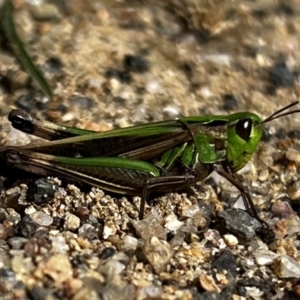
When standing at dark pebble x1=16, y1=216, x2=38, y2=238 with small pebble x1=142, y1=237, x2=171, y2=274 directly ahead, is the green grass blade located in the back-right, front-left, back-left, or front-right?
back-left

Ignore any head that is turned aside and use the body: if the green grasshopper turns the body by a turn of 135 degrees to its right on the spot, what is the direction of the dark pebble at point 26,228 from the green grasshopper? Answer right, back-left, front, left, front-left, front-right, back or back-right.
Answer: front

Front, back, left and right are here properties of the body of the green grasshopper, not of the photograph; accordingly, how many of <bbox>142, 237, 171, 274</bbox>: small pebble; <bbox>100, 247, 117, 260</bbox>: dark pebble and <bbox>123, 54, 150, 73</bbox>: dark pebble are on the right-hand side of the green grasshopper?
2

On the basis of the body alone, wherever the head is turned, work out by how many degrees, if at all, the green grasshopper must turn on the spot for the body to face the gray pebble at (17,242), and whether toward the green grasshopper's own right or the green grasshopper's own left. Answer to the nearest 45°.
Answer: approximately 135° to the green grasshopper's own right

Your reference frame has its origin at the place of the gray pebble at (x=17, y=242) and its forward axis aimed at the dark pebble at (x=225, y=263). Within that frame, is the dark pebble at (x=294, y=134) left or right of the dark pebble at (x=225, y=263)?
left

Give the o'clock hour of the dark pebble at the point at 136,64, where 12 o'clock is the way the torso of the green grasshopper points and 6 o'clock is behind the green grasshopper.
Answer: The dark pebble is roughly at 9 o'clock from the green grasshopper.

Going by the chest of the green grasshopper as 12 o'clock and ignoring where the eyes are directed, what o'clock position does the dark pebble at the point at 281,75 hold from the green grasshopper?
The dark pebble is roughly at 10 o'clock from the green grasshopper.

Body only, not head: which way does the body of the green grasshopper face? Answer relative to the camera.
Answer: to the viewer's right

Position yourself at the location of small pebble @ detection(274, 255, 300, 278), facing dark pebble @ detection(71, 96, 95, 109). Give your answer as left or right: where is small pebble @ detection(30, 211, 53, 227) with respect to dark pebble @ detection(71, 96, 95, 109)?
left

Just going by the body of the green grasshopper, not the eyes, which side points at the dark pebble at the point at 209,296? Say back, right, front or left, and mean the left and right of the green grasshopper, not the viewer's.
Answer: right
